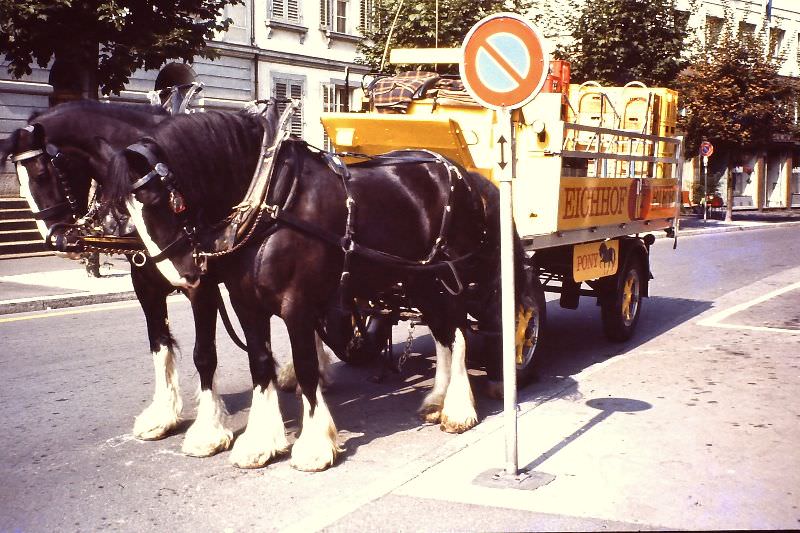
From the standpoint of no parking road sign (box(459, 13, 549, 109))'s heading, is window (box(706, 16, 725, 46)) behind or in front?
behind

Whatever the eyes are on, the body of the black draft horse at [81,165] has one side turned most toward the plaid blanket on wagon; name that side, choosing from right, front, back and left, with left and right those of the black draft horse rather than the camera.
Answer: back

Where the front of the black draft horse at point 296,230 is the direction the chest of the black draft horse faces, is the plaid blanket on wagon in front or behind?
behind

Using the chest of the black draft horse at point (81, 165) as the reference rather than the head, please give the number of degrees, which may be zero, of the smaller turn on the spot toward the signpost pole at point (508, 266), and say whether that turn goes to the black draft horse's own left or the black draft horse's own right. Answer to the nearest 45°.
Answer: approximately 90° to the black draft horse's own left

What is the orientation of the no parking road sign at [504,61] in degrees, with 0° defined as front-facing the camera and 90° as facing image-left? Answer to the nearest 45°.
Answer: approximately 0°

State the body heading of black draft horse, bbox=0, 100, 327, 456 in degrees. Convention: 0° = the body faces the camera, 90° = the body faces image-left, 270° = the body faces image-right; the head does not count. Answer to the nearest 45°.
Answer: approximately 45°

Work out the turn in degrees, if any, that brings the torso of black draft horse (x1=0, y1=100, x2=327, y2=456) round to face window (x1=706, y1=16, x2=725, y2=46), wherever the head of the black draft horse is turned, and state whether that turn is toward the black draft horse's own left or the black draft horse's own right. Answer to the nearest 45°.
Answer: approximately 180°
